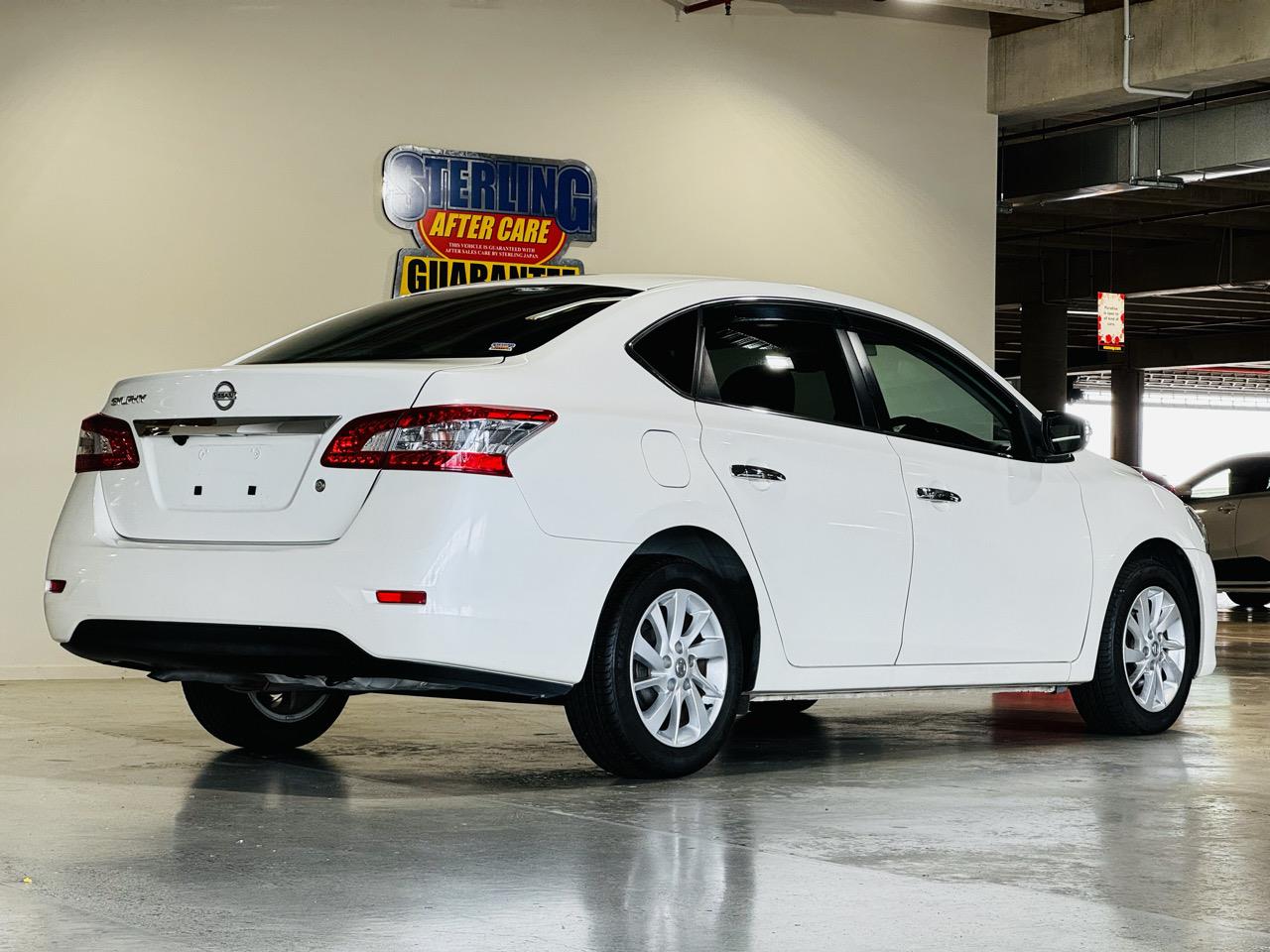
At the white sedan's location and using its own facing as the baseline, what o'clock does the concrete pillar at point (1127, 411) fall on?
The concrete pillar is roughly at 11 o'clock from the white sedan.

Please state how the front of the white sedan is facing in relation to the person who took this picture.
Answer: facing away from the viewer and to the right of the viewer

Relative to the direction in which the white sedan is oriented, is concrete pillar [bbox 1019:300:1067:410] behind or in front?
in front
